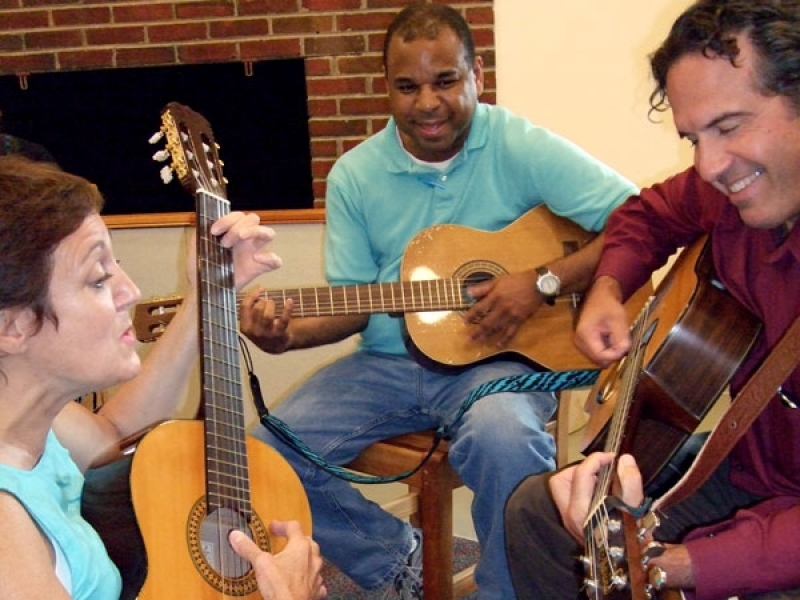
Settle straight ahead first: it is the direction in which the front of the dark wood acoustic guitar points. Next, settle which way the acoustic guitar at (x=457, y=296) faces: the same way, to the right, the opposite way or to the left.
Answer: to the left

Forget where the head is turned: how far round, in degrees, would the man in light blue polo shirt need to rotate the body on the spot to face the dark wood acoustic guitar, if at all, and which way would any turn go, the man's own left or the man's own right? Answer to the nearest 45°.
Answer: approximately 45° to the man's own left

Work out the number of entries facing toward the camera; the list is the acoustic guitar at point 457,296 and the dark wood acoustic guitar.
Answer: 1

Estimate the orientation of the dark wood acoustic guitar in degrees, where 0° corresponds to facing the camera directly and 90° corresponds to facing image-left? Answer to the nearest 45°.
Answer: approximately 90°

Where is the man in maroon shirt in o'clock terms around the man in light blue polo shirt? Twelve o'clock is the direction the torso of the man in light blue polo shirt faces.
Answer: The man in maroon shirt is roughly at 11 o'clock from the man in light blue polo shirt.

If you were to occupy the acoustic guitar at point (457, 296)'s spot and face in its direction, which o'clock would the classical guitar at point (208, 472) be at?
The classical guitar is roughly at 1 o'clock from the acoustic guitar.

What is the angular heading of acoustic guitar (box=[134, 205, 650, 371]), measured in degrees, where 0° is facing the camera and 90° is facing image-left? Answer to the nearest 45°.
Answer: approximately 0°

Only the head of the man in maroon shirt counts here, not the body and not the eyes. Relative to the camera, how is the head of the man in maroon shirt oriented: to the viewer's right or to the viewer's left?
to the viewer's left

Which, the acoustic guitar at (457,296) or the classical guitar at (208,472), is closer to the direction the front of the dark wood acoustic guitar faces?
the classical guitar
